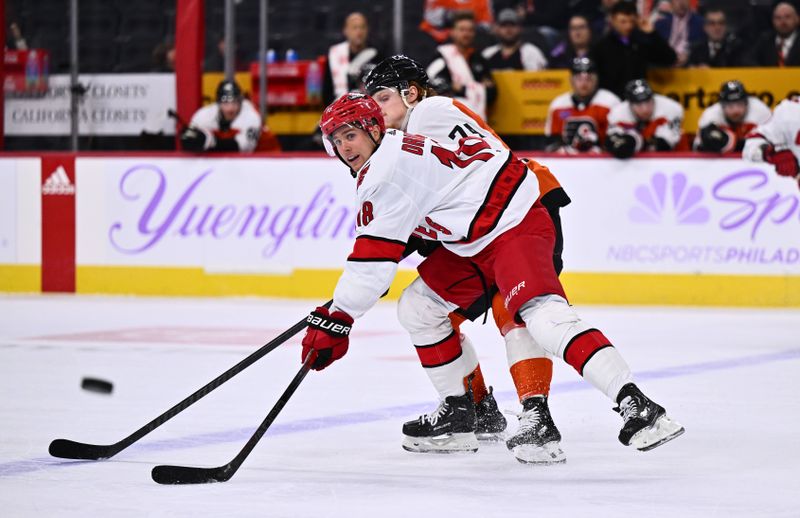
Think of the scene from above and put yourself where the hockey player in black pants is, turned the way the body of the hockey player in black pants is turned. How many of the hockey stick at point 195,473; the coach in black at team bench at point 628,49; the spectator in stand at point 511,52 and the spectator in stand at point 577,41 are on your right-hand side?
3

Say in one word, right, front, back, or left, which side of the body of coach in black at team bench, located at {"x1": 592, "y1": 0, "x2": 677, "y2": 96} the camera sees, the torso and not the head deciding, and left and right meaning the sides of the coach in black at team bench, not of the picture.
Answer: front

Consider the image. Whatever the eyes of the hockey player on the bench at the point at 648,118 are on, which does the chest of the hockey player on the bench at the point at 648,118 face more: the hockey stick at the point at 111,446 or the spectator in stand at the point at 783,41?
the hockey stick

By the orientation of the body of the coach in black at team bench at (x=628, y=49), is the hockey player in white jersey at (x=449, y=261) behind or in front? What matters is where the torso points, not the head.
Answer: in front

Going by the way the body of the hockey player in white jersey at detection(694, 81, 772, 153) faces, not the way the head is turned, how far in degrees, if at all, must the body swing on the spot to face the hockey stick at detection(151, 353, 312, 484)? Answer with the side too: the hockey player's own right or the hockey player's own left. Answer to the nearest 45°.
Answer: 0° — they already face it

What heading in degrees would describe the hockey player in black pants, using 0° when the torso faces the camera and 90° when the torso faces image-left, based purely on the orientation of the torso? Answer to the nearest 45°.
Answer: approximately 90°

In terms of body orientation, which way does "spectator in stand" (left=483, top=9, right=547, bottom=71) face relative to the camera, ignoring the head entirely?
toward the camera

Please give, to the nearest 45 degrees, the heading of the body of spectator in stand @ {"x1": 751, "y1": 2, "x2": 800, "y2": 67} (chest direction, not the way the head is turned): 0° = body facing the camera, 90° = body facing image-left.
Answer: approximately 0°

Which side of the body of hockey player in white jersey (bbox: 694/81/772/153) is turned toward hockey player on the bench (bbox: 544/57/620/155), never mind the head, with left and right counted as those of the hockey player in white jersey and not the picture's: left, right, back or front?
right

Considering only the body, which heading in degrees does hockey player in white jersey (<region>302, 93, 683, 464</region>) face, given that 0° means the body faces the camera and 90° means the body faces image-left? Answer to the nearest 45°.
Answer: approximately 90°

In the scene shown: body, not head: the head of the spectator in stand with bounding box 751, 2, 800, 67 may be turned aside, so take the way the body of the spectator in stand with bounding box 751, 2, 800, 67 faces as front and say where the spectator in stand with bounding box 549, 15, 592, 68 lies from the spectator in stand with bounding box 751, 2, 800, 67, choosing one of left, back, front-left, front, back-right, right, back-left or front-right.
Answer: right

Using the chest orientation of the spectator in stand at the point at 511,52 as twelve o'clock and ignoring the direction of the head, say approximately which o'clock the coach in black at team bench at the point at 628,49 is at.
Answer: the coach in black at team bench at the point at 628,49 is roughly at 10 o'clock from the spectator in stand at the point at 511,52.
